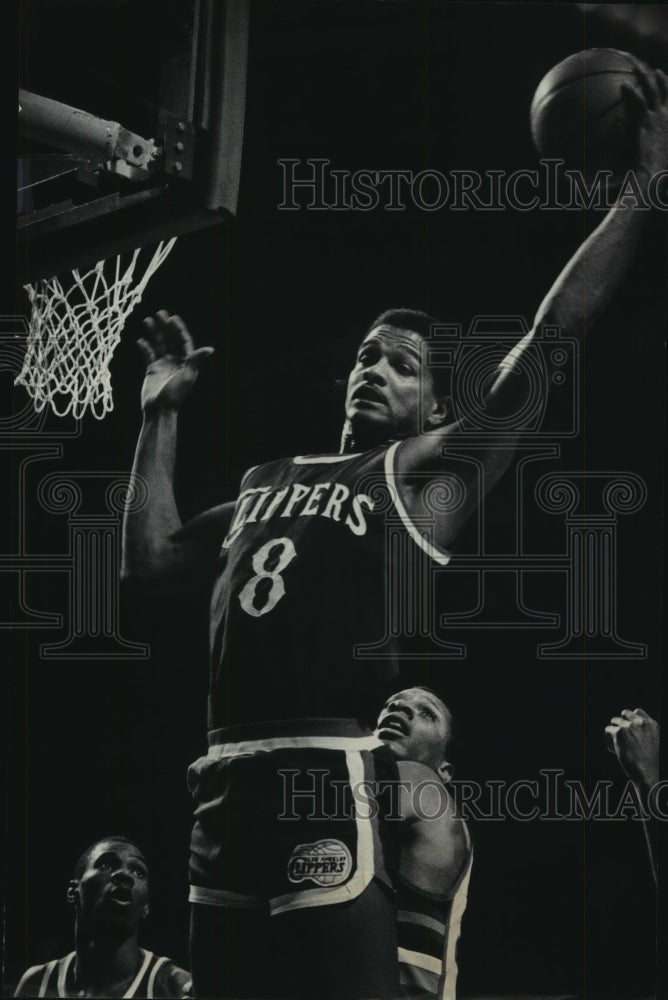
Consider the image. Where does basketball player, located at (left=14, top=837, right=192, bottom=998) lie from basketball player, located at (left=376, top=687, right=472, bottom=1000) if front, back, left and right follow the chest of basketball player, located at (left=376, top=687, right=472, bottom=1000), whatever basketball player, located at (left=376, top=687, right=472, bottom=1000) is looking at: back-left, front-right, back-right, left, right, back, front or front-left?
front-right

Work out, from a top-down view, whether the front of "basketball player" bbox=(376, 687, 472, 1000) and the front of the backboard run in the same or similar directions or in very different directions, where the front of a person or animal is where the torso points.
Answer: very different directions

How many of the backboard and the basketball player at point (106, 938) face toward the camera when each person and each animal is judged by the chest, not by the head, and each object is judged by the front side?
1

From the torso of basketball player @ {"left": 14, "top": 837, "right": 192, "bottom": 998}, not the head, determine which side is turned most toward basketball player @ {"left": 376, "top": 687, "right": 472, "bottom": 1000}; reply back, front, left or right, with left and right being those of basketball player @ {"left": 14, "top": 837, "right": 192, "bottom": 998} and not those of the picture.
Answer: left

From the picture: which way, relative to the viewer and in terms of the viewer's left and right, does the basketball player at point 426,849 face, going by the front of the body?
facing the viewer and to the left of the viewer

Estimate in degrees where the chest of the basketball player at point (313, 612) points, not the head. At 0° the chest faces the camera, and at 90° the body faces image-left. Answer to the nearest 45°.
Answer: approximately 45°

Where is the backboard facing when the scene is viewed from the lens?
facing away from the viewer and to the right of the viewer

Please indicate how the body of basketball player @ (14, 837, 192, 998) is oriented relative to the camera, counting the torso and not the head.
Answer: toward the camera
